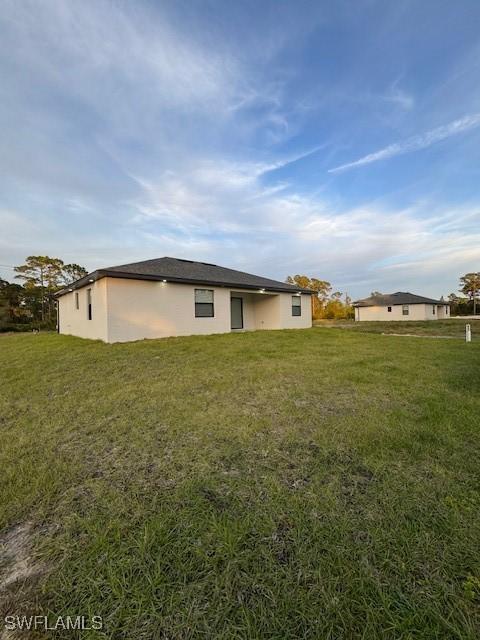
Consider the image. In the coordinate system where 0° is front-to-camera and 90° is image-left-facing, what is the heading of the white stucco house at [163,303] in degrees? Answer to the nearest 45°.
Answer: approximately 135°

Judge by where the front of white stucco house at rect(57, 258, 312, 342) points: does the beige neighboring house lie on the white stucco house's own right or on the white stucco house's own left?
on the white stucco house's own right
